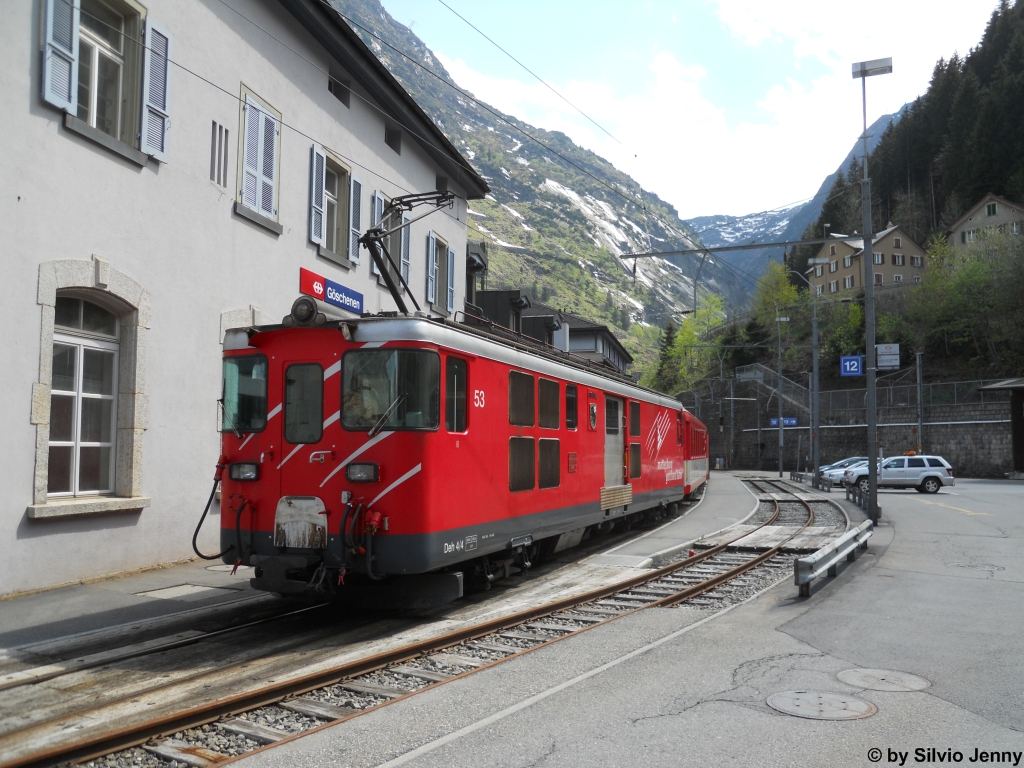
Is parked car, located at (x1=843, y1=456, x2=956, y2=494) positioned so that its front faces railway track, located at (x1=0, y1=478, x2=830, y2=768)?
no

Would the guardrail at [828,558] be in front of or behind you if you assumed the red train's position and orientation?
behind

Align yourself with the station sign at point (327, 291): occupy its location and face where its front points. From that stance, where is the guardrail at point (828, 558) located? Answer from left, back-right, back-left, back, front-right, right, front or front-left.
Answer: front

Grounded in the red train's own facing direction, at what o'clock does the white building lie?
The white building is roughly at 3 o'clock from the red train.

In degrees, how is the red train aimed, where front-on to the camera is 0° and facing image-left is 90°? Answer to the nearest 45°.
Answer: approximately 45°

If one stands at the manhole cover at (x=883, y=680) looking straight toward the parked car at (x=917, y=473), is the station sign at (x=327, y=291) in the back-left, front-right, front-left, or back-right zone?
front-left

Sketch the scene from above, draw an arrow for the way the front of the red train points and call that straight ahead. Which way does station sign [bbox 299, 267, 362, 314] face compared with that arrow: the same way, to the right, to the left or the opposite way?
to the left

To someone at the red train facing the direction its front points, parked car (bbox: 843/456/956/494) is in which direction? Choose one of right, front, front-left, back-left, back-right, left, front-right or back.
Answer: back
